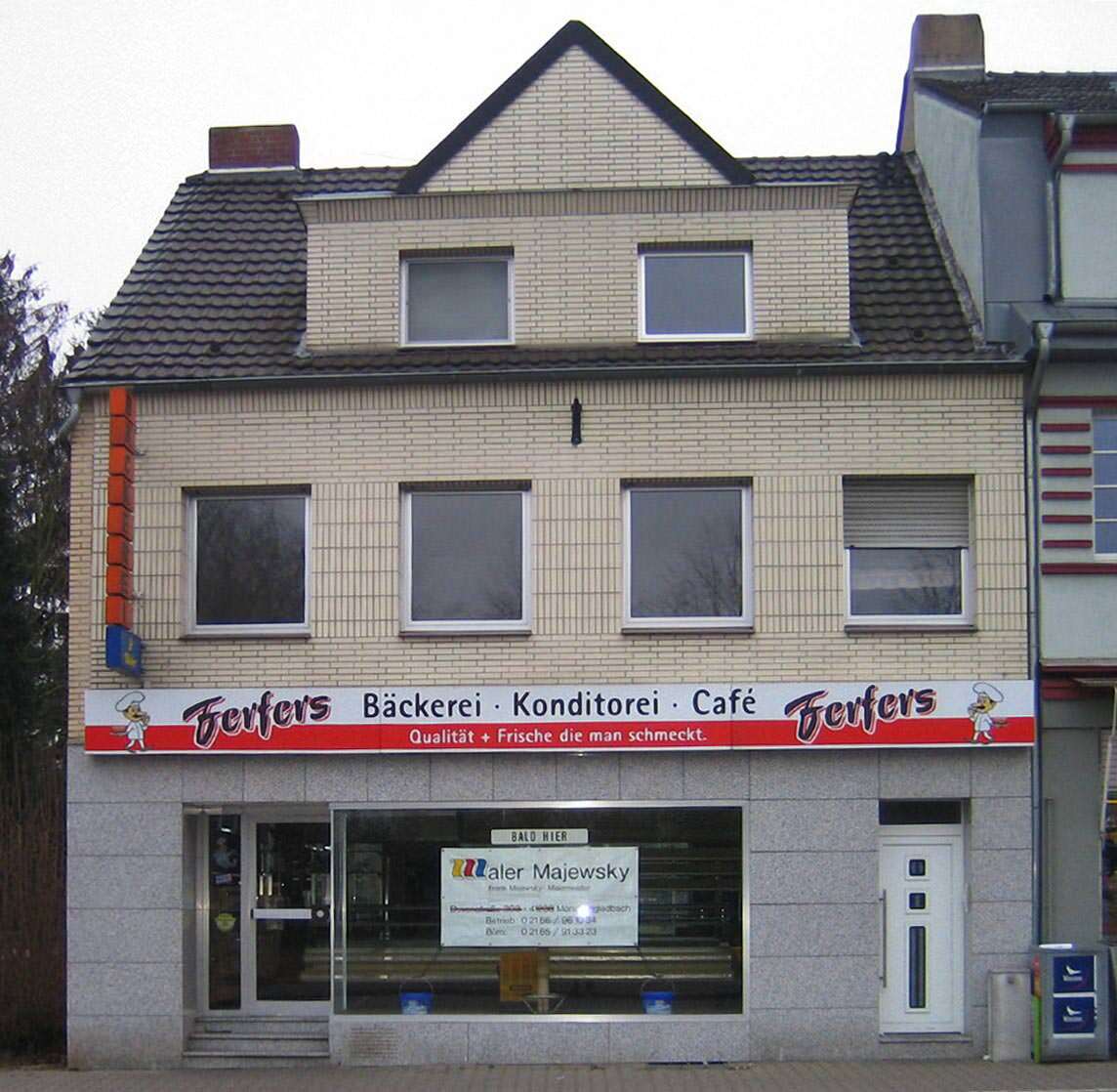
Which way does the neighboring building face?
toward the camera

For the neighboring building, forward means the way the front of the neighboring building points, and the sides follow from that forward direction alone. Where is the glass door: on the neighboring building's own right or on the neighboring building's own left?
on the neighboring building's own right

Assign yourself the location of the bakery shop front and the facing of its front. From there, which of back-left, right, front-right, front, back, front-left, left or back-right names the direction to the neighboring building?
left

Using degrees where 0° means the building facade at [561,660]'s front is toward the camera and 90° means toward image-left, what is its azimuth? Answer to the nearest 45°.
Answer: approximately 0°

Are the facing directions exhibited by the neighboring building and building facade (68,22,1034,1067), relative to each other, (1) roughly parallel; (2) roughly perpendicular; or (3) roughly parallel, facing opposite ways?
roughly parallel

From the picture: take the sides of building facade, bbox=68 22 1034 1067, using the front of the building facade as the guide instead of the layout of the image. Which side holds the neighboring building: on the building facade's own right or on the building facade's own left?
on the building facade's own left

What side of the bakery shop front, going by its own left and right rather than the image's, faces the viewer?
front

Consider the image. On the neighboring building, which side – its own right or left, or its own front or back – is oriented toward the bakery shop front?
right

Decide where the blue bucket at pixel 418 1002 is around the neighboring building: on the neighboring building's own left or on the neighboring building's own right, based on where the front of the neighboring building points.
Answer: on the neighboring building's own right

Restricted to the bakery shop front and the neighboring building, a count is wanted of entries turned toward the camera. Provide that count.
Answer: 2
